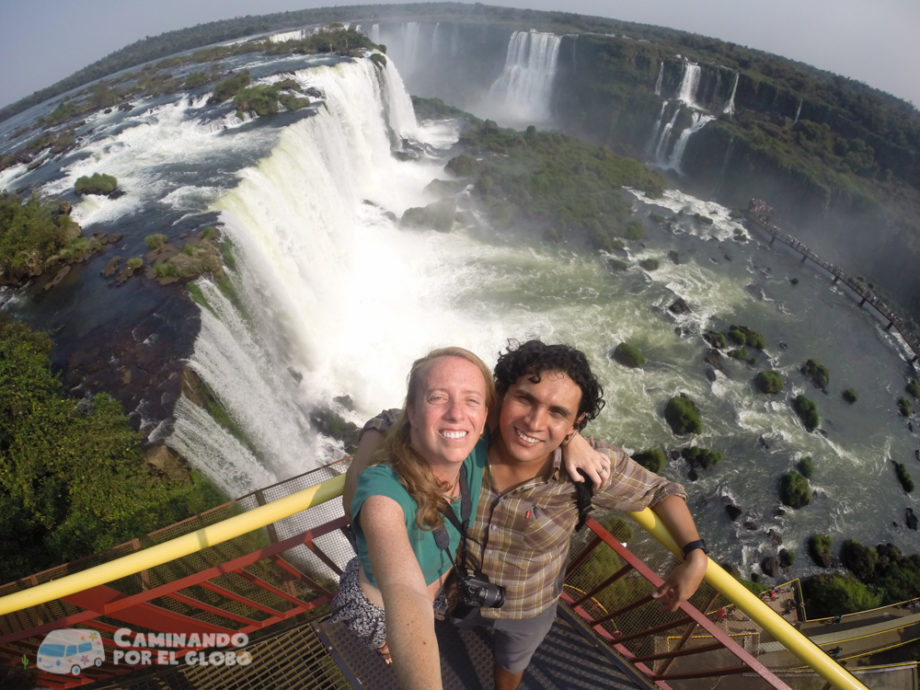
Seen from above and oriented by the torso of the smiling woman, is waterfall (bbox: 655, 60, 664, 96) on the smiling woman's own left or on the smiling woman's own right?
on the smiling woman's own left

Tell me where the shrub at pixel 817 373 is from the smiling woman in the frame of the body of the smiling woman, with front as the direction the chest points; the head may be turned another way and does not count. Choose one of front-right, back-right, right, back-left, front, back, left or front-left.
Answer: left

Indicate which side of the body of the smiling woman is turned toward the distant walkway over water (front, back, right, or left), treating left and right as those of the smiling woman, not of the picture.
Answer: left

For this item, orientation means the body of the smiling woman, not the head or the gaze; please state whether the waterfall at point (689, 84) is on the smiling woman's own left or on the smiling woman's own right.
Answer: on the smiling woman's own left

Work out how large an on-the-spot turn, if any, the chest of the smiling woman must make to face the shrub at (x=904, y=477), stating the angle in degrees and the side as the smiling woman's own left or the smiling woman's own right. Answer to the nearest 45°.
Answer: approximately 90° to the smiling woman's own left

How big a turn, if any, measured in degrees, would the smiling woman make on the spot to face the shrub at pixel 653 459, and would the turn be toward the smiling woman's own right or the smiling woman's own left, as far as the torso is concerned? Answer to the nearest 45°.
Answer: approximately 90° to the smiling woman's own left

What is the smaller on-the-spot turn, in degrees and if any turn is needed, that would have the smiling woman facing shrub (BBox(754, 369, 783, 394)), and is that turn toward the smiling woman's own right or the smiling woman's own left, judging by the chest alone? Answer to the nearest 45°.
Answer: approximately 90° to the smiling woman's own left

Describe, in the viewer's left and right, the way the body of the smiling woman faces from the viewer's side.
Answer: facing the viewer and to the right of the viewer

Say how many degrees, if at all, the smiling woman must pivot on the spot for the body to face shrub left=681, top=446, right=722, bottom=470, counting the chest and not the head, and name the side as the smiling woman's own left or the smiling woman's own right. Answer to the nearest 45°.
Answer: approximately 90° to the smiling woman's own left

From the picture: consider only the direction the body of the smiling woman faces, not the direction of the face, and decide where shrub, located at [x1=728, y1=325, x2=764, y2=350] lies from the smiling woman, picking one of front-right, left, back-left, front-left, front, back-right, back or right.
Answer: left

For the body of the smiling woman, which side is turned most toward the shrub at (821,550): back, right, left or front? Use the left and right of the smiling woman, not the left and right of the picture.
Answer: left

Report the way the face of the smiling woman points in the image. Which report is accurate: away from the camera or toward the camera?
toward the camera
